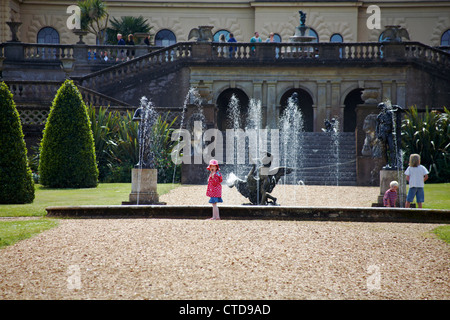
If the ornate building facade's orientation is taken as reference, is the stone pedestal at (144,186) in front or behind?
in front

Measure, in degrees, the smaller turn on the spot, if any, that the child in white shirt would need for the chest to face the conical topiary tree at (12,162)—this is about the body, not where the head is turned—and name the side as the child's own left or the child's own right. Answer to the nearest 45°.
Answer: approximately 90° to the child's own left

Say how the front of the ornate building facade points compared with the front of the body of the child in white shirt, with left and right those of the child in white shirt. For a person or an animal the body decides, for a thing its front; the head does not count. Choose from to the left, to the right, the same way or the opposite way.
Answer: the opposite way

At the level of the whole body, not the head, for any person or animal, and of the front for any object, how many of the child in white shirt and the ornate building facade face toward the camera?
1

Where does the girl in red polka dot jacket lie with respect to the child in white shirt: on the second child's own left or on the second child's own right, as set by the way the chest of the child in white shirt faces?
on the second child's own left

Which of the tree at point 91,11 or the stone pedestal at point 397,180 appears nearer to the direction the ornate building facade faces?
the stone pedestal

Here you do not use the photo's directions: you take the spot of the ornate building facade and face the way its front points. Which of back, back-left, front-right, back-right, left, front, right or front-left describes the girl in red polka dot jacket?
front

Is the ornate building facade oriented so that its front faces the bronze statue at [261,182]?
yes

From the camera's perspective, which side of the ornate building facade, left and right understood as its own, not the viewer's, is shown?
front

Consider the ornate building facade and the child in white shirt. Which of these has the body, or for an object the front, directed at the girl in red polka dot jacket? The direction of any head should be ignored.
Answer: the ornate building facade

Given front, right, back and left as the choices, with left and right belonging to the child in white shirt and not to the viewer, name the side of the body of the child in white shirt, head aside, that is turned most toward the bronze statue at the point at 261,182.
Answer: left

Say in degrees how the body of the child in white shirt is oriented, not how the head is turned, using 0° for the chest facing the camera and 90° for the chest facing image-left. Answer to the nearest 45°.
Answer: approximately 180°

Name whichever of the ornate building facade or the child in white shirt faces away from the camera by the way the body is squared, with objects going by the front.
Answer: the child in white shirt
